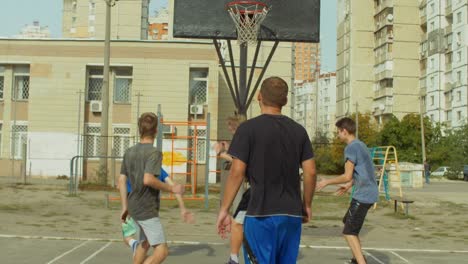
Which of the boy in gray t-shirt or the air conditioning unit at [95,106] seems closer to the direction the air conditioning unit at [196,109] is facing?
the boy in gray t-shirt

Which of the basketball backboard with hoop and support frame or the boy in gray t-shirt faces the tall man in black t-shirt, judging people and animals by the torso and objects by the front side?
the basketball backboard with hoop and support frame

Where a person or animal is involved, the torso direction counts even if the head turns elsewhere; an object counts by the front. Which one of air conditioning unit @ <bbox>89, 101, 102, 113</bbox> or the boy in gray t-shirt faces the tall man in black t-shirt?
the air conditioning unit

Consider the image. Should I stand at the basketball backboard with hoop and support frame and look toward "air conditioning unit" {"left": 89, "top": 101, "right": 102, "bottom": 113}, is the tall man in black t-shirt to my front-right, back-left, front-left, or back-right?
back-left

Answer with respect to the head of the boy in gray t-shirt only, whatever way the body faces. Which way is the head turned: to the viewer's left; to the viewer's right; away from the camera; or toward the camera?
away from the camera

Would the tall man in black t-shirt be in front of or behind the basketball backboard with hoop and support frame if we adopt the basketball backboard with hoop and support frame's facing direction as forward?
in front

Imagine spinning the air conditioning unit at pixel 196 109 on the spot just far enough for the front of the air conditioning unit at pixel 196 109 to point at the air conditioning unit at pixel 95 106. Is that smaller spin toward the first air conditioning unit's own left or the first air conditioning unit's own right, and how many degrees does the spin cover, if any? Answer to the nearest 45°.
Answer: approximately 90° to the first air conditioning unit's own right

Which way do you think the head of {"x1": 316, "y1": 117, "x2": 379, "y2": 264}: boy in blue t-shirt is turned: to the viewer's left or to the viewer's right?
to the viewer's left

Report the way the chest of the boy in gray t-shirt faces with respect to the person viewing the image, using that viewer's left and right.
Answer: facing away from the viewer and to the right of the viewer

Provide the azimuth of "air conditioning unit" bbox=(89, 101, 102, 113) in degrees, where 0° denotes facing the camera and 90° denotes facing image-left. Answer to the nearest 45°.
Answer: approximately 0°

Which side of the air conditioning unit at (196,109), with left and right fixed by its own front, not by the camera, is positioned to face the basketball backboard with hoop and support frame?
front

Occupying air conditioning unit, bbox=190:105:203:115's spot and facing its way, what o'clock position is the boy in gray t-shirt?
The boy in gray t-shirt is roughly at 12 o'clock from the air conditioning unit.
